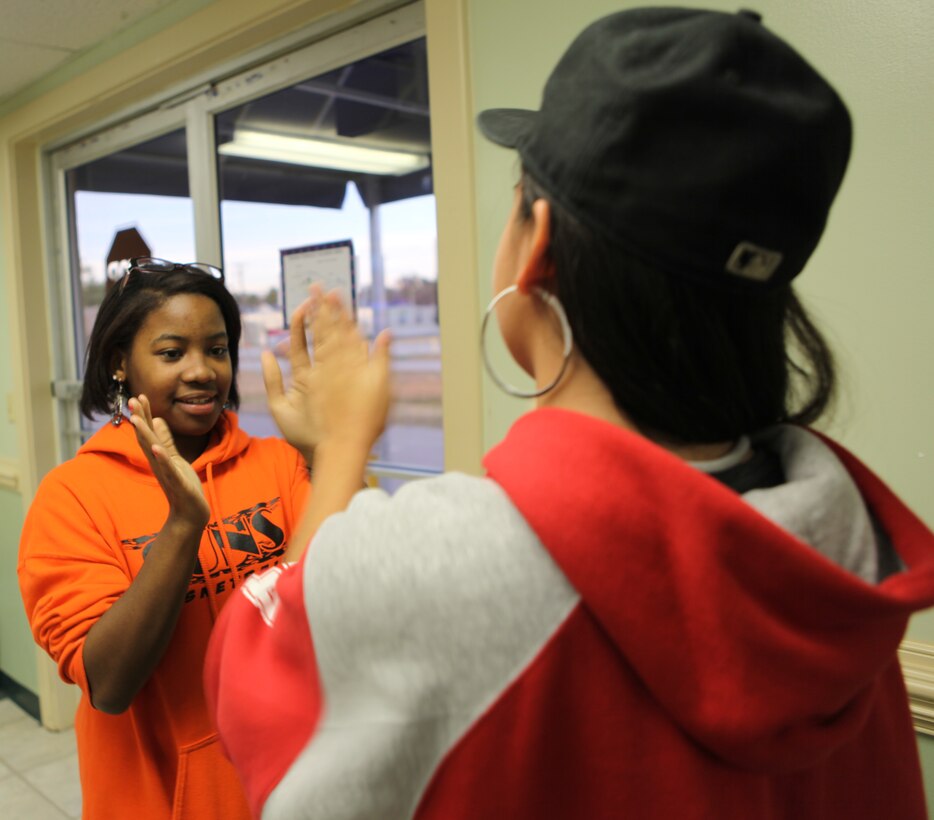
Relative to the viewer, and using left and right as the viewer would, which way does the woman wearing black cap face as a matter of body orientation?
facing away from the viewer and to the left of the viewer

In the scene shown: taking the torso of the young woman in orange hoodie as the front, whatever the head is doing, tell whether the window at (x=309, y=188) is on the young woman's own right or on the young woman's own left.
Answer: on the young woman's own left

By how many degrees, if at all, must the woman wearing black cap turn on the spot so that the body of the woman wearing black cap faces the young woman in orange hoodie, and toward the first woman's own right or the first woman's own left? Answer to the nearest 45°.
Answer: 0° — they already face them

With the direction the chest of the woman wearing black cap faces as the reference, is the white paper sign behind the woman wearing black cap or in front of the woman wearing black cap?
in front

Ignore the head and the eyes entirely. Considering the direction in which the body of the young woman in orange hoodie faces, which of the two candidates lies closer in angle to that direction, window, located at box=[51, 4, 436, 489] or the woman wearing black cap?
the woman wearing black cap

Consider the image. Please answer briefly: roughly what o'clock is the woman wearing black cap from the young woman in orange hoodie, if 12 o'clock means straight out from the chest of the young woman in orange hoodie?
The woman wearing black cap is roughly at 1 o'clock from the young woman in orange hoodie.

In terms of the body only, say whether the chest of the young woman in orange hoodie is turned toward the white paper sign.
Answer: no

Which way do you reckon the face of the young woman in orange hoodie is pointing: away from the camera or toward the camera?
toward the camera

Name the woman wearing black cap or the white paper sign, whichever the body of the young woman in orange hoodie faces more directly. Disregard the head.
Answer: the woman wearing black cap

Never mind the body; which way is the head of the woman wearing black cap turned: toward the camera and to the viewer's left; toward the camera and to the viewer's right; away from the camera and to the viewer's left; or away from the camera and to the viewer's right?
away from the camera and to the viewer's left

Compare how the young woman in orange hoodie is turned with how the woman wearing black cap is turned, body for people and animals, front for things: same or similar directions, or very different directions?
very different directions
